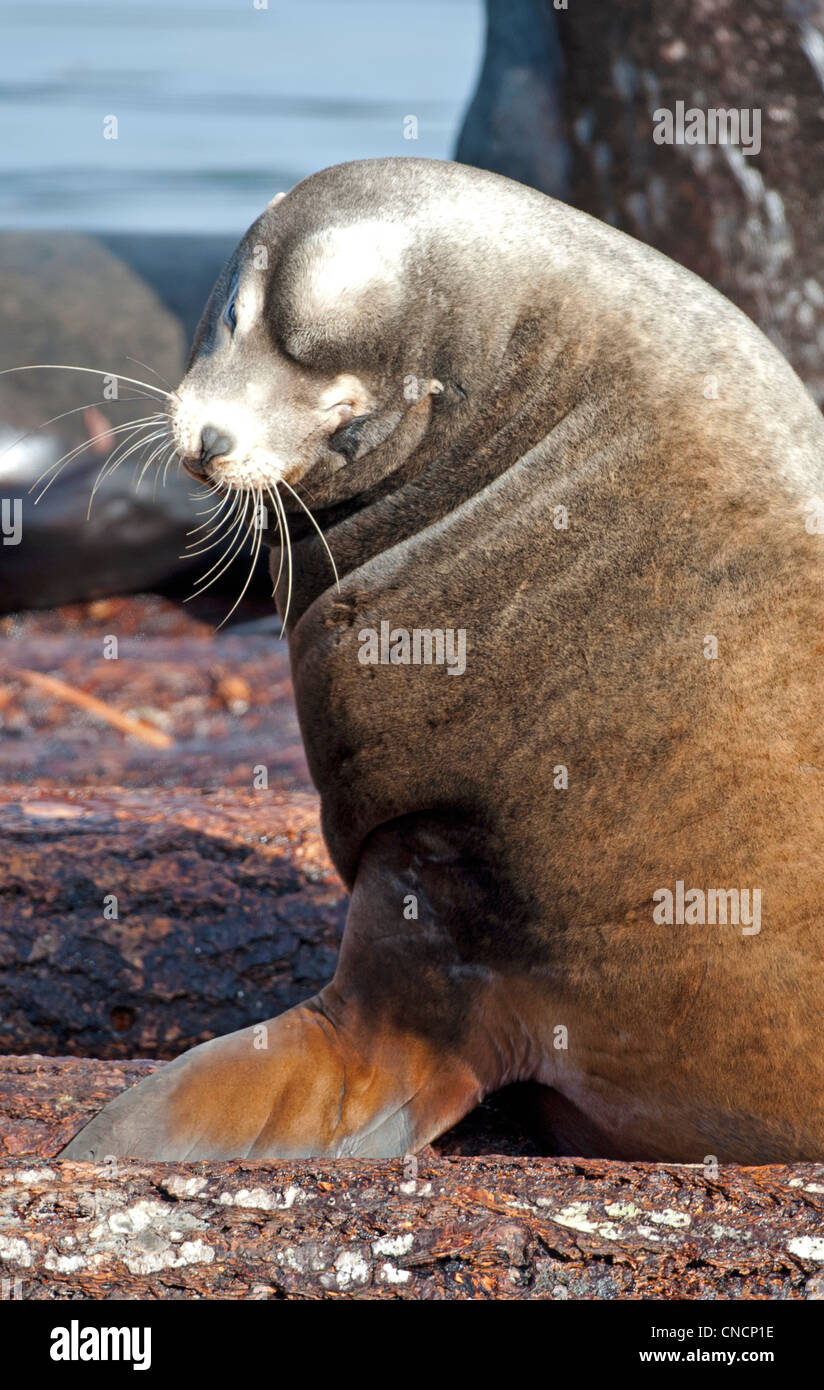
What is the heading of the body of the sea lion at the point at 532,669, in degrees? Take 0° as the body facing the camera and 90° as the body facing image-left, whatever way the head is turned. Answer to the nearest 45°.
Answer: approximately 90°

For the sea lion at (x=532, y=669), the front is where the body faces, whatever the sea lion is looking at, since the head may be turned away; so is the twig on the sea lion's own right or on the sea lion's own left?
on the sea lion's own right
